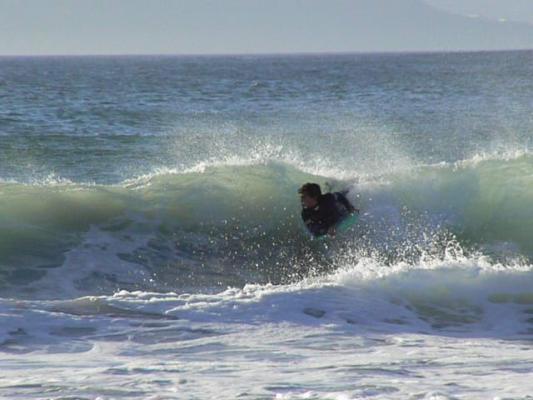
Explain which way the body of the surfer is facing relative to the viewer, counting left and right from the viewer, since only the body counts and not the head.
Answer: facing the viewer and to the left of the viewer

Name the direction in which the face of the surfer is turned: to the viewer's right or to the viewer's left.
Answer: to the viewer's left
